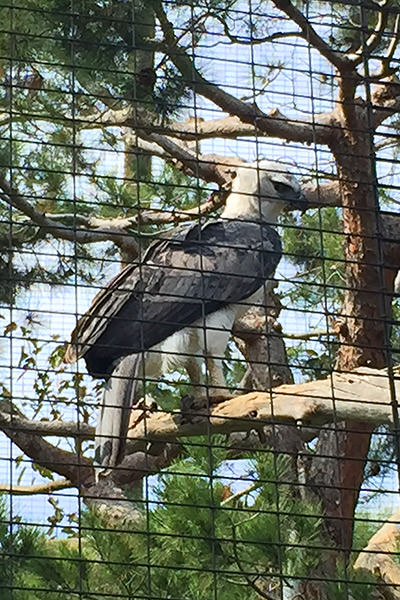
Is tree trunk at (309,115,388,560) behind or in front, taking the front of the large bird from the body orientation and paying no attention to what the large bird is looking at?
in front

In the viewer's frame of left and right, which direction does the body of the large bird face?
facing to the right of the viewer
